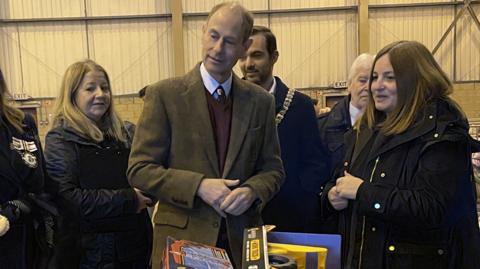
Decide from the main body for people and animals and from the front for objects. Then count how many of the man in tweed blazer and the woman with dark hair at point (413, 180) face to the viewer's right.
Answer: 0

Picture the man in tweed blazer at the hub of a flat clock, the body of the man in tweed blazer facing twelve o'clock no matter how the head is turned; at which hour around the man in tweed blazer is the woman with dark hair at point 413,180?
The woman with dark hair is roughly at 9 o'clock from the man in tweed blazer.

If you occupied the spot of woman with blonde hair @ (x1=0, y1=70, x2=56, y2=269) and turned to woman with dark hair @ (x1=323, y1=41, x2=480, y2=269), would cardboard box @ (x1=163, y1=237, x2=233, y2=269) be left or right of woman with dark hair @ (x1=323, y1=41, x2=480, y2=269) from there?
right

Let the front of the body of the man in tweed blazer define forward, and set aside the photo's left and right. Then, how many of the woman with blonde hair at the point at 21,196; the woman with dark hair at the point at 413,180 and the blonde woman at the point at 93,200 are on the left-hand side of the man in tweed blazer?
1

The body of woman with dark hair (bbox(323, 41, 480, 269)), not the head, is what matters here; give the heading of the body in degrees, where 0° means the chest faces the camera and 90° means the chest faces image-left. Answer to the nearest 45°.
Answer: approximately 45°

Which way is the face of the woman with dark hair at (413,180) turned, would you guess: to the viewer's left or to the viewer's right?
to the viewer's left

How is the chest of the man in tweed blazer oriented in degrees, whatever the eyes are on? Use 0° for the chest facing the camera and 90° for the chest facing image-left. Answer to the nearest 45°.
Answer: approximately 0°

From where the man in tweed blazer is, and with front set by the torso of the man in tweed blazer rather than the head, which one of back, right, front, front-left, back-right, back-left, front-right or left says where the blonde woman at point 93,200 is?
back-right

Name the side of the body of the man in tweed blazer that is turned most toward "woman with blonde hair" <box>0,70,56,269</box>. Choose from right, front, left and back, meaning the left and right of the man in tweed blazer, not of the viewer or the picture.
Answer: right

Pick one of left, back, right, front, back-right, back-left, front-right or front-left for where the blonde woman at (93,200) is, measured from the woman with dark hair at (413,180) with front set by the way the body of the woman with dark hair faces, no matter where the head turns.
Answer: front-right

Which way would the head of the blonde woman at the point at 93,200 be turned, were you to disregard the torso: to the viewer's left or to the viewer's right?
to the viewer's right
